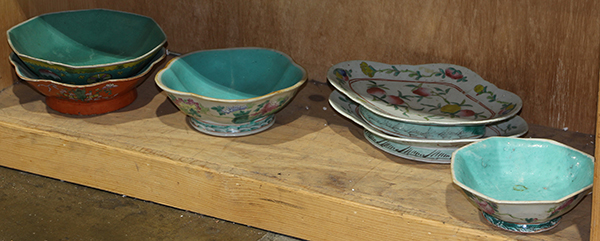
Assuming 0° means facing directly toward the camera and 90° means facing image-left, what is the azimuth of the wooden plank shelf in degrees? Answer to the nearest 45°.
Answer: approximately 45°
